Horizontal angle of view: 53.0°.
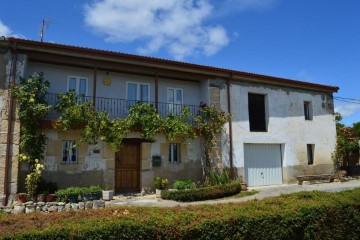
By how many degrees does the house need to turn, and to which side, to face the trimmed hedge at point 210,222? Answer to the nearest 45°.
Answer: approximately 45° to its right

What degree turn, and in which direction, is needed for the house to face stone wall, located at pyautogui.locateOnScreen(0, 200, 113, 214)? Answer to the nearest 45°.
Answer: approximately 90° to its right

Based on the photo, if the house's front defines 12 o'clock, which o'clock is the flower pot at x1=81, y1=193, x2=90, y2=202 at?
The flower pot is roughly at 3 o'clock from the house.

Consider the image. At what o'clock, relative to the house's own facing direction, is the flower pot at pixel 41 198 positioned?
The flower pot is roughly at 3 o'clock from the house.

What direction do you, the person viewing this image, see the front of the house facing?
facing the viewer and to the right of the viewer
